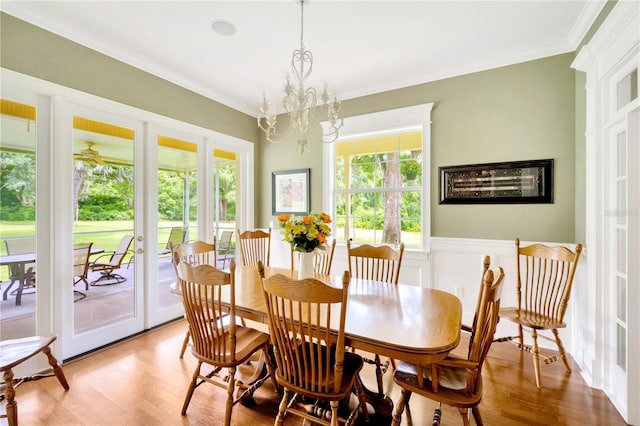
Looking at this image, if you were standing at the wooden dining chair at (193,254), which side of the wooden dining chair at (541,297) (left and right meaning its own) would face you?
front

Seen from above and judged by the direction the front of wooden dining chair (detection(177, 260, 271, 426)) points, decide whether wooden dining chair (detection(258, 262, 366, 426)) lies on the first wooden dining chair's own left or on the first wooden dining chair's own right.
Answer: on the first wooden dining chair's own right

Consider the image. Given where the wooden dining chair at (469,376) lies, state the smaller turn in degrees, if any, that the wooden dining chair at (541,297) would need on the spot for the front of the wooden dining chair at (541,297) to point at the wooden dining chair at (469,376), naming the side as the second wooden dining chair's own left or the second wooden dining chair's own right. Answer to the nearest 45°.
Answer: approximately 45° to the second wooden dining chair's own left

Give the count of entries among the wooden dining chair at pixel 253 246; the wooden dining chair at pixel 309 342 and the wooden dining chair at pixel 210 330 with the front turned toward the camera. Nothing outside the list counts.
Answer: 1

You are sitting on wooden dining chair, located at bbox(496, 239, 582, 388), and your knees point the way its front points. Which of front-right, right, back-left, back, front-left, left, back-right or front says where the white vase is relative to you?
front

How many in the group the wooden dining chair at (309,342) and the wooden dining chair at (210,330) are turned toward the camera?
0

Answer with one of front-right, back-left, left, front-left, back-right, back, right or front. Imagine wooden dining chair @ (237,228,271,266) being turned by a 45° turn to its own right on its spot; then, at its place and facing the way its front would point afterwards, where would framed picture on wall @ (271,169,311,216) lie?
back

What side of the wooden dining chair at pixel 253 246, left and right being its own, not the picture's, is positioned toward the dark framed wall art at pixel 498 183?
left

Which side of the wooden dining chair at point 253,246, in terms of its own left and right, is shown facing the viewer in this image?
front

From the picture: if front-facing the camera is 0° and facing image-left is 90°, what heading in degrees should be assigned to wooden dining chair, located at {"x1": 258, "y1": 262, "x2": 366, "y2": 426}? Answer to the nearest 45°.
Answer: approximately 225°

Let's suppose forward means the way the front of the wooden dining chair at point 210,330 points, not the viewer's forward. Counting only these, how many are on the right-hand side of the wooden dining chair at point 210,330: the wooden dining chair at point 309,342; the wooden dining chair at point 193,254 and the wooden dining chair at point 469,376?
2

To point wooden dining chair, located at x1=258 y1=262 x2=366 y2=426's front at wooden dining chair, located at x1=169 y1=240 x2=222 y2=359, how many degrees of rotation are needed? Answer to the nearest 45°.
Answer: approximately 90° to its left

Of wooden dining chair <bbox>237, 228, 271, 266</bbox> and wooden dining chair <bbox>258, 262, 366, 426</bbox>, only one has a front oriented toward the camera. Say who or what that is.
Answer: wooden dining chair <bbox>237, 228, 271, 266</bbox>

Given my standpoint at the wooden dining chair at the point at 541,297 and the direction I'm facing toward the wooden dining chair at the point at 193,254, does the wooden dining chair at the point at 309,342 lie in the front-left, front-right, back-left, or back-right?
front-left

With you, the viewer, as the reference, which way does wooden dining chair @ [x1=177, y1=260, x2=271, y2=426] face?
facing away from the viewer and to the right of the viewer

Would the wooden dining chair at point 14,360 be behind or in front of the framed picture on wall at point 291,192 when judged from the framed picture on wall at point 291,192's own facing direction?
in front
